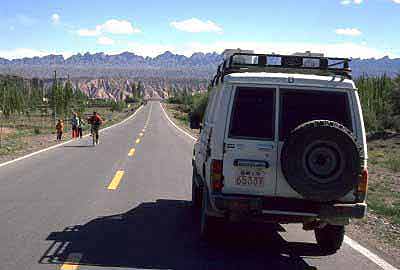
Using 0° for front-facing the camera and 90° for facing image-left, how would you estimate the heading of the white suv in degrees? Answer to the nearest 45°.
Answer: approximately 180°

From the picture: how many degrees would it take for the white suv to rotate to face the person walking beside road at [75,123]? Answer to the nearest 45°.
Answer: approximately 45° to its left
